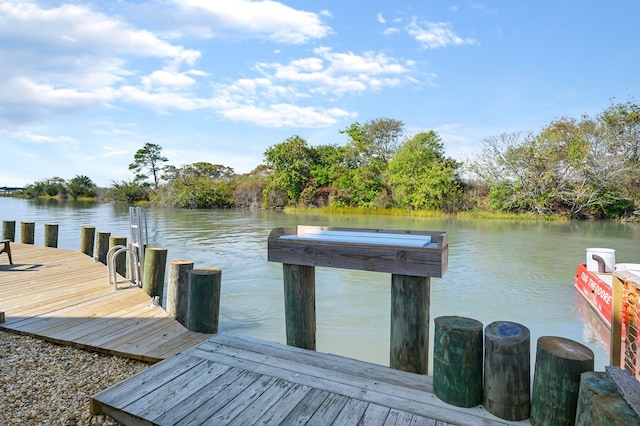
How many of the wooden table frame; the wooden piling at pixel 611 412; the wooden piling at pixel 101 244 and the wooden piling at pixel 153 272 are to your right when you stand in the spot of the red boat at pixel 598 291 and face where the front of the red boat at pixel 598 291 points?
0

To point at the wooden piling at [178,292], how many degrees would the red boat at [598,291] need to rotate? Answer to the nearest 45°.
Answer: approximately 90° to its left

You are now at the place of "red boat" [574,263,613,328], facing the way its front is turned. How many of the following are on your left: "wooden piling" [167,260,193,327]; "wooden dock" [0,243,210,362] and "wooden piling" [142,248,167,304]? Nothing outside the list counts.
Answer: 3

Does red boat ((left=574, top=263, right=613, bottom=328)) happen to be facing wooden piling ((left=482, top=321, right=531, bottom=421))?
no

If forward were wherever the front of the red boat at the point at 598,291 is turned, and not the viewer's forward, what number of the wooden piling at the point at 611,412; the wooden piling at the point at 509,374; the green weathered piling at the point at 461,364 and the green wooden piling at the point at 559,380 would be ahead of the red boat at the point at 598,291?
0

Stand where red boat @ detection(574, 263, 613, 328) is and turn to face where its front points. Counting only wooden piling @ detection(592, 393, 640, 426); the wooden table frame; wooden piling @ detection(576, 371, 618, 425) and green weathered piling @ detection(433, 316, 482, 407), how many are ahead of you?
0

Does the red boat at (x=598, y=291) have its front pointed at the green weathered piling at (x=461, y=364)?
no

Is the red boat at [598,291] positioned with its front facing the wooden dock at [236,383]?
no

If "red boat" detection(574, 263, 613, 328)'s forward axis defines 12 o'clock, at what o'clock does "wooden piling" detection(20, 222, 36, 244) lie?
The wooden piling is roughly at 10 o'clock from the red boat.

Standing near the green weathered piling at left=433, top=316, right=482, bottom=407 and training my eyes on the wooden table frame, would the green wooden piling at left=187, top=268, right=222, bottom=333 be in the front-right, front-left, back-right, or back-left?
front-left

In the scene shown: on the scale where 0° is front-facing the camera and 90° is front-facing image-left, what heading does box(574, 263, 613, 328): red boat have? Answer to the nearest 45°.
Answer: approximately 135°

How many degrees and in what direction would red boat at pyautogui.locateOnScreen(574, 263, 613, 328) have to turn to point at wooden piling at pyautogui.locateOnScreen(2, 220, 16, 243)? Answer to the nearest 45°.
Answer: approximately 45° to its left
